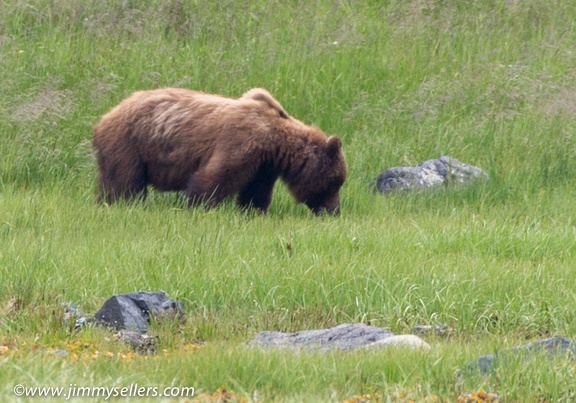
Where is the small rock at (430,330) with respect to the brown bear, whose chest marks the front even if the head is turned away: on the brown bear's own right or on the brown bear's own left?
on the brown bear's own right

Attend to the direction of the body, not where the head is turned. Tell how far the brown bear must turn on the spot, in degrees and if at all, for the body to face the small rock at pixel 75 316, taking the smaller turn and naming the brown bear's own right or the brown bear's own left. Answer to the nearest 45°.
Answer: approximately 90° to the brown bear's own right

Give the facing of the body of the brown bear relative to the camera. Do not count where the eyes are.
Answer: to the viewer's right

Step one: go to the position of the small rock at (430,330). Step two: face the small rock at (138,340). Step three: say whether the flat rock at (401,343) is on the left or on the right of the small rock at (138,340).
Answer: left

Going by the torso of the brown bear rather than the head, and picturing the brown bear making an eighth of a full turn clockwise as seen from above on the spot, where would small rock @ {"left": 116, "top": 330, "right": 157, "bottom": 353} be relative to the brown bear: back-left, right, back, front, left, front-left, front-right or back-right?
front-right

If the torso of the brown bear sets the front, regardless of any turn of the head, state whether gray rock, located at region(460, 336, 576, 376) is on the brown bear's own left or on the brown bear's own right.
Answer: on the brown bear's own right

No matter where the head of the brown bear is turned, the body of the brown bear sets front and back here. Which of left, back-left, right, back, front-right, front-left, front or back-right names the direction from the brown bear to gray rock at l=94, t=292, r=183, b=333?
right

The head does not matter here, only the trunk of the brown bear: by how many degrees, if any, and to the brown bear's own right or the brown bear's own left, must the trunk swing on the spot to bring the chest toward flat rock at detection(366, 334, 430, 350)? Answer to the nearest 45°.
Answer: approximately 90° to the brown bear's own right

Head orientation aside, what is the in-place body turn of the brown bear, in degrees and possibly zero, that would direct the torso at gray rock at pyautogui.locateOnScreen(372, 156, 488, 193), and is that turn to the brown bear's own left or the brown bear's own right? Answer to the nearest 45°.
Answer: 0° — it already faces it

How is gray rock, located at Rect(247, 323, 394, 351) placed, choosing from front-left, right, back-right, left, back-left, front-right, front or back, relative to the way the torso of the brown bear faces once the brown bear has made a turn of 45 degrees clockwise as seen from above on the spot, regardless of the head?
front-right
